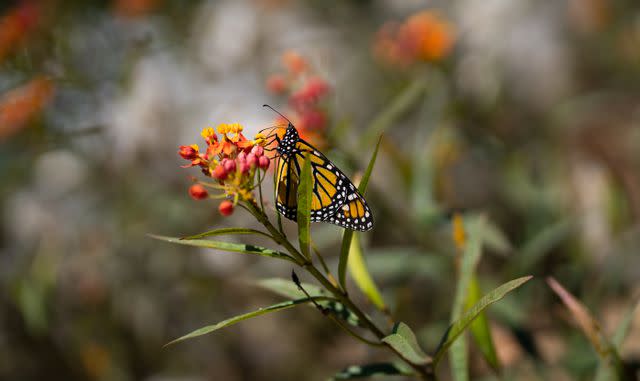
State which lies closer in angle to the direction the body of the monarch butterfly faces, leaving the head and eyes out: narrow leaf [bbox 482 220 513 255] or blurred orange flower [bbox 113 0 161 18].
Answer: the blurred orange flower

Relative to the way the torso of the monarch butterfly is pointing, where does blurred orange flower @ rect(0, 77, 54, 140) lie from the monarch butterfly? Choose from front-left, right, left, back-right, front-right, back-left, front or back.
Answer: front-right

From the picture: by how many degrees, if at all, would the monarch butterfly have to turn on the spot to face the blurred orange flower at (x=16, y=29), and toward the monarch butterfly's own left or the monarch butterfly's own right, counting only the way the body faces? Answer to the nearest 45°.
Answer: approximately 45° to the monarch butterfly's own right

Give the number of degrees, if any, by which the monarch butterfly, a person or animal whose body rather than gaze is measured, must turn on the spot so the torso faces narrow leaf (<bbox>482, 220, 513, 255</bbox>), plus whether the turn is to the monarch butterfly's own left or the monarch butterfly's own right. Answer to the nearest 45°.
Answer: approximately 135° to the monarch butterfly's own right

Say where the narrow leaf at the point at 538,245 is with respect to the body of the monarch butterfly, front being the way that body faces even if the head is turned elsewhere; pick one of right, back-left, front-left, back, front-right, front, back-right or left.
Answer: back-right

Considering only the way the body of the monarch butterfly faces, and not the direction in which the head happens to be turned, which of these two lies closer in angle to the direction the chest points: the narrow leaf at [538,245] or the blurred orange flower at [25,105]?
the blurred orange flower

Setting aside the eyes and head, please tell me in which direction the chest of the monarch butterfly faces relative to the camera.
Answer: to the viewer's left

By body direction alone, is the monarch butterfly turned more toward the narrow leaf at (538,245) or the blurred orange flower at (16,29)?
the blurred orange flower

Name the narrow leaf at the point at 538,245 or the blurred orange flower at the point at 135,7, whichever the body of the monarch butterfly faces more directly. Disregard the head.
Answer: the blurred orange flower

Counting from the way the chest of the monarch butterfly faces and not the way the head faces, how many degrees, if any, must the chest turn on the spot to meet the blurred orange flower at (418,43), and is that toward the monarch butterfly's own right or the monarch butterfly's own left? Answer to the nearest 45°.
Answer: approximately 90° to the monarch butterfly's own right
